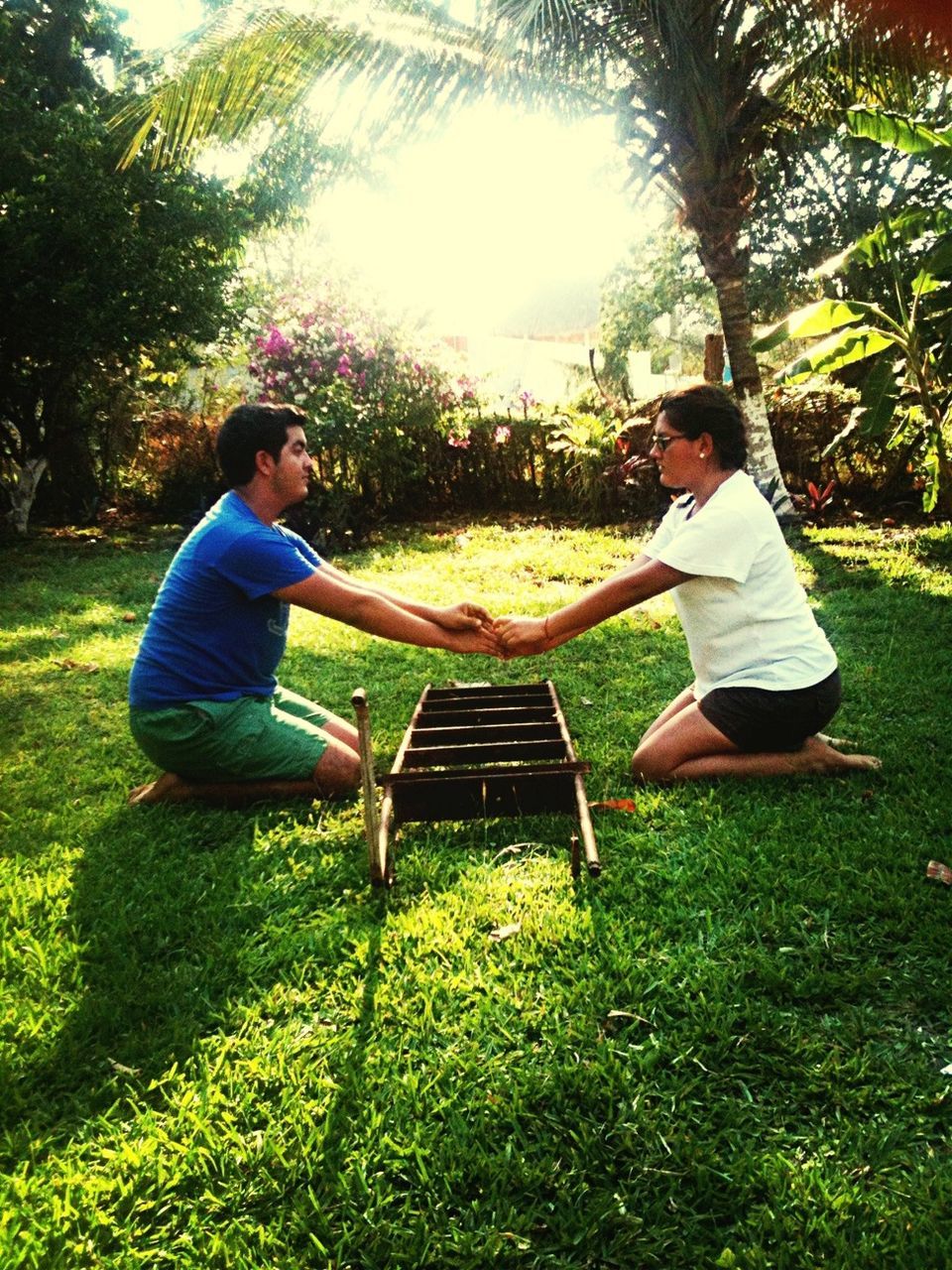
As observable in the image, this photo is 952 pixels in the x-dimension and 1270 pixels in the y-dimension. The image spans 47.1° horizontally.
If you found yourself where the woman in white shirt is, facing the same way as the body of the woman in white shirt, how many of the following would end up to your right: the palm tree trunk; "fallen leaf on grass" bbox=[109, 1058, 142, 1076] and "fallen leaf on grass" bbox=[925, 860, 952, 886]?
1

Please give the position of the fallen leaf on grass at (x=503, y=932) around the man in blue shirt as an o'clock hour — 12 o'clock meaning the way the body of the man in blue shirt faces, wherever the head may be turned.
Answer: The fallen leaf on grass is roughly at 2 o'clock from the man in blue shirt.

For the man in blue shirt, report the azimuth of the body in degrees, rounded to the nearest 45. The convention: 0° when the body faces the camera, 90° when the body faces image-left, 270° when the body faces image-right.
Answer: approximately 270°

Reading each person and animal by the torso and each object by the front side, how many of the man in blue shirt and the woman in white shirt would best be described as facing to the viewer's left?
1

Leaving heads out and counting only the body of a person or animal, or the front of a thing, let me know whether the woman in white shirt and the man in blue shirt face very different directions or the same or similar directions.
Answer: very different directions

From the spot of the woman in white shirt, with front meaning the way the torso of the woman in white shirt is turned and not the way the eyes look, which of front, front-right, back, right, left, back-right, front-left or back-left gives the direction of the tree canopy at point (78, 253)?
front-right

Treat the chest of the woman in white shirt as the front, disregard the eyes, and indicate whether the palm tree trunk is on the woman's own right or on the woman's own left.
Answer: on the woman's own right

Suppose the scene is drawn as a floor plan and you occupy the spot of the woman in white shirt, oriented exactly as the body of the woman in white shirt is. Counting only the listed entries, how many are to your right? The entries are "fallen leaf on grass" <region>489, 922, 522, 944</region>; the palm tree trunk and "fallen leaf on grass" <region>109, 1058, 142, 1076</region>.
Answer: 1

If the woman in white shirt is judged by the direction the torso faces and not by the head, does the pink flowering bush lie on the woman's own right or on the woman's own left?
on the woman's own right

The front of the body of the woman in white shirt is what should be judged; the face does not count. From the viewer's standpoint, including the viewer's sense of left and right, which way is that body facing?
facing to the left of the viewer

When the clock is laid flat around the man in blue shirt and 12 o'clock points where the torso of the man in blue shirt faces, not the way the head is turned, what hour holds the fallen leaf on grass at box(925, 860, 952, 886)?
The fallen leaf on grass is roughly at 1 o'clock from the man in blue shirt.

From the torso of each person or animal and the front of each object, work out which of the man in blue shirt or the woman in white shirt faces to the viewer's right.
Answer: the man in blue shirt

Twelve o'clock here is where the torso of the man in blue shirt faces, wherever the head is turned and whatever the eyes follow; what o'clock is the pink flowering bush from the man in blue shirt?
The pink flowering bush is roughly at 9 o'clock from the man in blue shirt.

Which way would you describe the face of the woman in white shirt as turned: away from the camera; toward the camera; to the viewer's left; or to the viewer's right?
to the viewer's left

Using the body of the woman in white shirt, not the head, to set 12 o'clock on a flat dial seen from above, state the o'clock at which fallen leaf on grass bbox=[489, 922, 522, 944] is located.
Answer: The fallen leaf on grass is roughly at 10 o'clock from the woman in white shirt.

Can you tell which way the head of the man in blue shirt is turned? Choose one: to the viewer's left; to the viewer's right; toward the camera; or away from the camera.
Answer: to the viewer's right

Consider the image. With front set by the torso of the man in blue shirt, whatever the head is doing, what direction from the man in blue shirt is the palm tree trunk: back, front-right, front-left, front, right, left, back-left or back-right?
front-left
